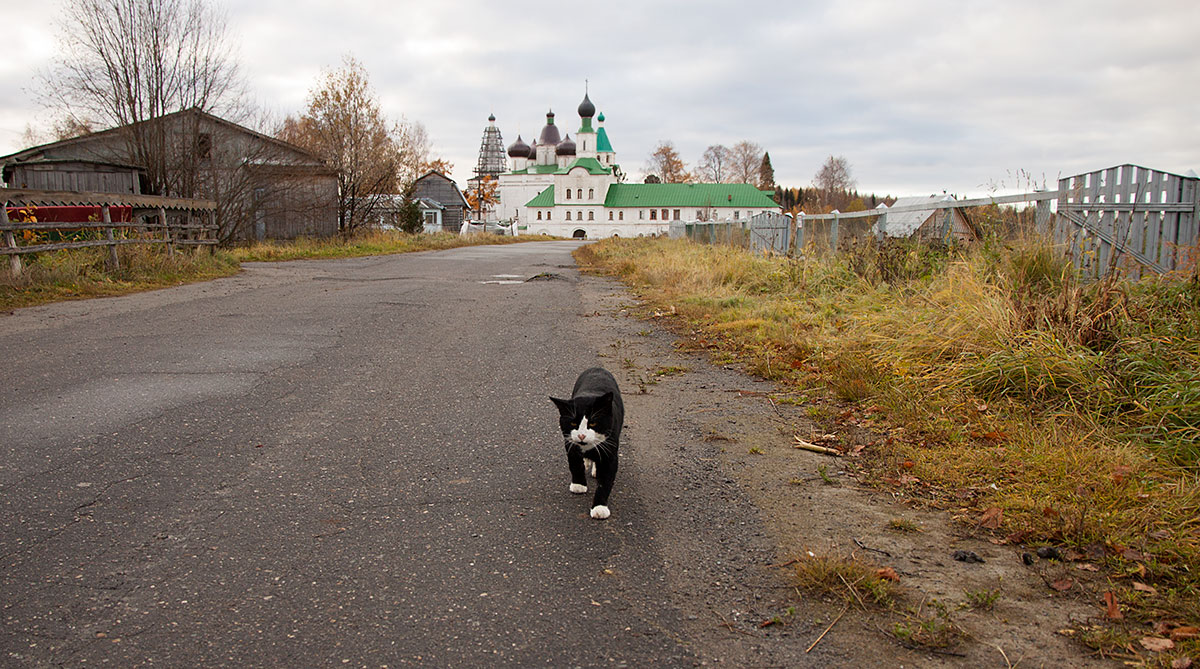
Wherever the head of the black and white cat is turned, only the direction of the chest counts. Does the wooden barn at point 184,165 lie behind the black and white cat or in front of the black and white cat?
behind

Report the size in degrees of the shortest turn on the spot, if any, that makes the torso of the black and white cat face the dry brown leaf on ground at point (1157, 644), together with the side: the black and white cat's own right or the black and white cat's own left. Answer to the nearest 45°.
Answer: approximately 45° to the black and white cat's own left

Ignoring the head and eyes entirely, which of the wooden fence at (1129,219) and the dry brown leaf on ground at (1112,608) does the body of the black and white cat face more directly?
the dry brown leaf on ground

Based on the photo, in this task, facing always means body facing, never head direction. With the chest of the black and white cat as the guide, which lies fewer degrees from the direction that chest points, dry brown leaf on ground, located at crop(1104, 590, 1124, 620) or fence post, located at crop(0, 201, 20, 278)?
the dry brown leaf on ground

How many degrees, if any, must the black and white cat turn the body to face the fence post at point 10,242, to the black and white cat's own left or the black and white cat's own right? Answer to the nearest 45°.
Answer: approximately 135° to the black and white cat's own right

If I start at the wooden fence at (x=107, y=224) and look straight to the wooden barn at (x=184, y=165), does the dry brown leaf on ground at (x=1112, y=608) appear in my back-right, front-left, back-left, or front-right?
back-right

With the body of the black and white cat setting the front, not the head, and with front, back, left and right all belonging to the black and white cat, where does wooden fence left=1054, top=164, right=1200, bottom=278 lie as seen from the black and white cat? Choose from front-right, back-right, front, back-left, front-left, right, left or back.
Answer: back-left

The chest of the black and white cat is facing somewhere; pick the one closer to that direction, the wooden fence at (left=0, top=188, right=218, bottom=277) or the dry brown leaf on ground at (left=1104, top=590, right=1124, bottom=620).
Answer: the dry brown leaf on ground

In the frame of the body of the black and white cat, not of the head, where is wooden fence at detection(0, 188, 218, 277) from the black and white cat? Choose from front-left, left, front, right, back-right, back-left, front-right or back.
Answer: back-right

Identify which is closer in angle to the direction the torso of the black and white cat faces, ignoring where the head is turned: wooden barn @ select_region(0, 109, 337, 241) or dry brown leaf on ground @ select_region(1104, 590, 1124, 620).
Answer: the dry brown leaf on ground

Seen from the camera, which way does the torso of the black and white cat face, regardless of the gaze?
toward the camera
